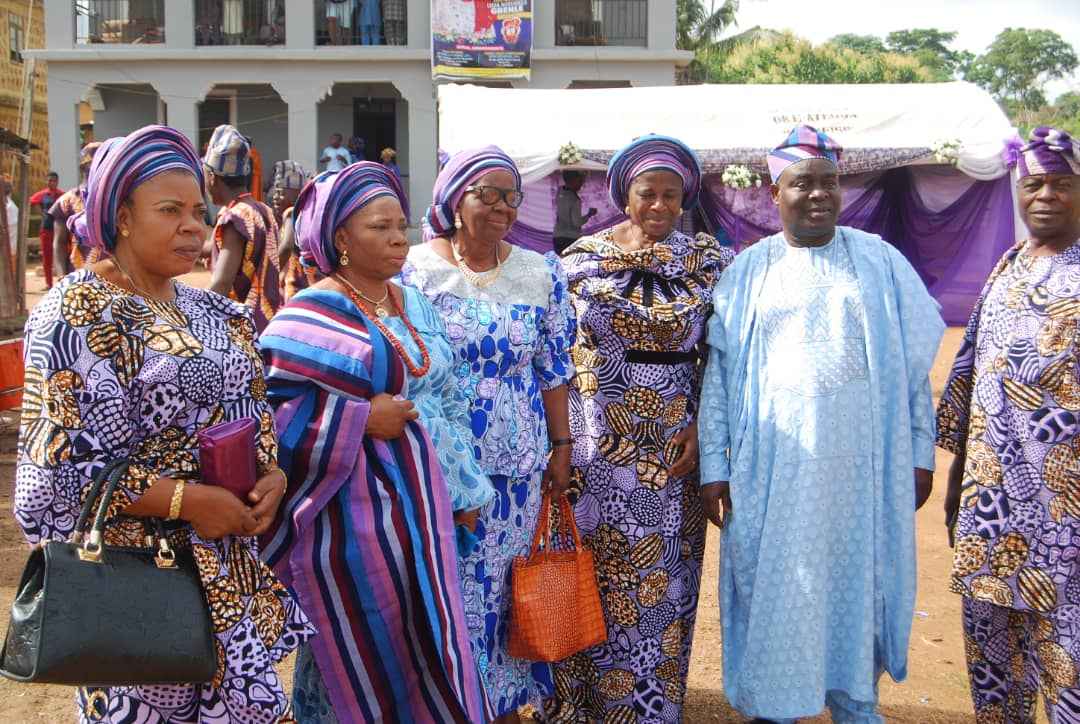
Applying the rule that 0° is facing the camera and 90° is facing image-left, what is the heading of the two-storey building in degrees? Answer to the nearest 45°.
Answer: approximately 0°

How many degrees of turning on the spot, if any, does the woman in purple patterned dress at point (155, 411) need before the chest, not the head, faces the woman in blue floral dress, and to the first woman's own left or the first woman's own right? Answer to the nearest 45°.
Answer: approximately 90° to the first woman's own left

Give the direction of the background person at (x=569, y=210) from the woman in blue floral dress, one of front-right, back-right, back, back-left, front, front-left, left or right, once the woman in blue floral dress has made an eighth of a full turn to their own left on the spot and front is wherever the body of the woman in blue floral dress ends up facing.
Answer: left

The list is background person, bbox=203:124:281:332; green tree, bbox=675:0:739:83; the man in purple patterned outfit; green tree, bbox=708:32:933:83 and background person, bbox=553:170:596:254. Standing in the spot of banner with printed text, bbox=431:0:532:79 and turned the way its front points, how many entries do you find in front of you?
3

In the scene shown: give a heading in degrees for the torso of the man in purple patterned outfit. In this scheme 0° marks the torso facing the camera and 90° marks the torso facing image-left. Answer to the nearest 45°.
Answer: approximately 0°

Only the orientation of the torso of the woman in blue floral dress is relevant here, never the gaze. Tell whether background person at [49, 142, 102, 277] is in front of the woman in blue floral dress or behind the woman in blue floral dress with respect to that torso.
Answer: behind

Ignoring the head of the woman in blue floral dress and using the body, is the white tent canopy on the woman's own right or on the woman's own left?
on the woman's own left

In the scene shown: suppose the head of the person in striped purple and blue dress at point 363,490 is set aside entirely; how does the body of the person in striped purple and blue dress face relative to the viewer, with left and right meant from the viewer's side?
facing the viewer and to the right of the viewer

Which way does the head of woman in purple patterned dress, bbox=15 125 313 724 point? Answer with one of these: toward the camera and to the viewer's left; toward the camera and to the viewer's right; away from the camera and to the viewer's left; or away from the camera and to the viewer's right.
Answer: toward the camera and to the viewer's right

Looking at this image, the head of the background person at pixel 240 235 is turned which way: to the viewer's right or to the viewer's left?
to the viewer's left
